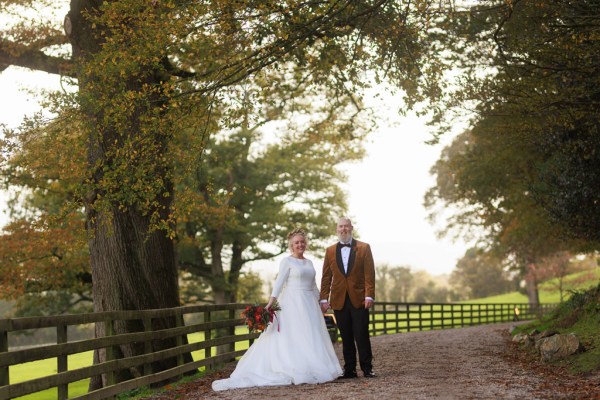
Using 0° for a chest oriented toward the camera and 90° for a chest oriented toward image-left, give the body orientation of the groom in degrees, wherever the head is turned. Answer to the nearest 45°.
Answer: approximately 0°

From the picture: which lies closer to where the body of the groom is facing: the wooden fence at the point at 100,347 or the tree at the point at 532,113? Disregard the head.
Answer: the wooden fence

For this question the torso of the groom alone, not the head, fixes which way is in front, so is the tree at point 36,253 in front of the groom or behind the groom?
behind

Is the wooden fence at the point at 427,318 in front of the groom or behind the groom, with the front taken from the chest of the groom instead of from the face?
behind

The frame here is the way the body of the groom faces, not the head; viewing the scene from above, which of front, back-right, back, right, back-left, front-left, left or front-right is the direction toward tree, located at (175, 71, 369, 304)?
back

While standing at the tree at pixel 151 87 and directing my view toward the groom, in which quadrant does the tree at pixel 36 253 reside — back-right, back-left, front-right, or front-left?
back-left

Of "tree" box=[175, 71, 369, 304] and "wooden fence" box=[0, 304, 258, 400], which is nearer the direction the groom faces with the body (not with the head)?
the wooden fence
